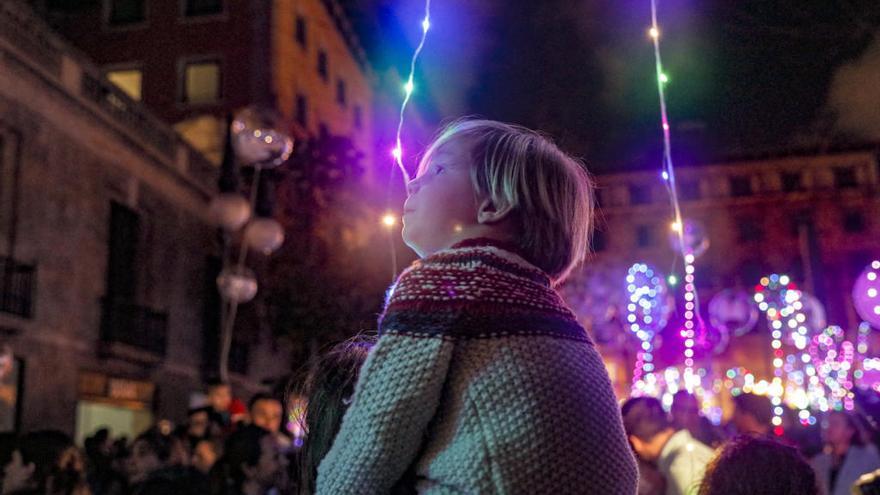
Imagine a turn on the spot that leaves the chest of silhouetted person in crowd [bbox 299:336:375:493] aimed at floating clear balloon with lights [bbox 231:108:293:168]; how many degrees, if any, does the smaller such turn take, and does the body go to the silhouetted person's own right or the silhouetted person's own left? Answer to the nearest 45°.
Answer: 0° — they already face it

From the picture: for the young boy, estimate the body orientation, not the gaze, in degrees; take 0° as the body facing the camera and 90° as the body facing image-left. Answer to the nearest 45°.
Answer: approximately 135°

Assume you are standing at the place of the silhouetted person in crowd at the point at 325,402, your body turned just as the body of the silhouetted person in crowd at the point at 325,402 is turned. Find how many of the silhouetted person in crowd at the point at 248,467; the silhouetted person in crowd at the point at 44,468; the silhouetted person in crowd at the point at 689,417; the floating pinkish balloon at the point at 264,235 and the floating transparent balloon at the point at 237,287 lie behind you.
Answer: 0

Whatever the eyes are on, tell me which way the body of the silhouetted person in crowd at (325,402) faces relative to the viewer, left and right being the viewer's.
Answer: facing away from the viewer

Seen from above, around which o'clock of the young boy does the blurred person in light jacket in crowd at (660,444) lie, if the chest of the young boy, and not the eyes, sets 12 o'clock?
The blurred person in light jacket in crowd is roughly at 2 o'clock from the young boy.

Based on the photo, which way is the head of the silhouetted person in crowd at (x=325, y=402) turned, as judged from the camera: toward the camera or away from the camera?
away from the camera

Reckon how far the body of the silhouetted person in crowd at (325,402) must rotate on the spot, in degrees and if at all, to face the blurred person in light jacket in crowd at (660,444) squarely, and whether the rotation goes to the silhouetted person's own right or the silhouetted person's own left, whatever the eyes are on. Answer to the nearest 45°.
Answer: approximately 45° to the silhouetted person's own right

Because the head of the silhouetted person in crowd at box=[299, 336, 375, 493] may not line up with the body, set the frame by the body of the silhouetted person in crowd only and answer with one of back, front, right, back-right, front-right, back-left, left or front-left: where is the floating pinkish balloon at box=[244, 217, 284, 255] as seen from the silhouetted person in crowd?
front
